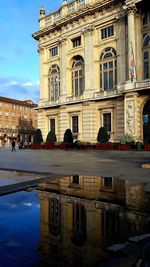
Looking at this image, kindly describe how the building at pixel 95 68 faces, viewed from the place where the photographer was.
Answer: facing the viewer and to the left of the viewer
